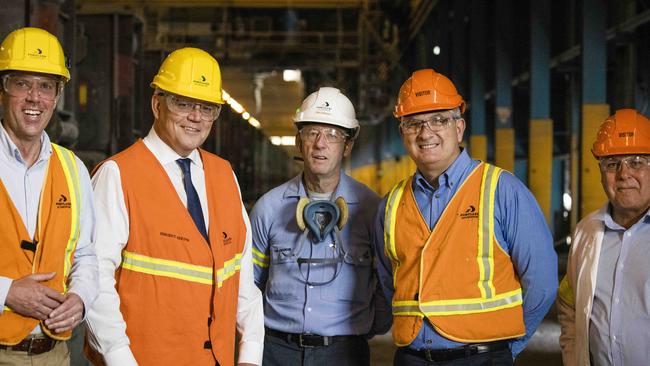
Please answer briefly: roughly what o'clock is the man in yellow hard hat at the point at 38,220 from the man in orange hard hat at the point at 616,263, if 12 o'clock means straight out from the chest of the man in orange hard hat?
The man in yellow hard hat is roughly at 2 o'clock from the man in orange hard hat.

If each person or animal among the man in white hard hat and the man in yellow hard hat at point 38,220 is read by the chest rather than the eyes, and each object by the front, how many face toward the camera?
2

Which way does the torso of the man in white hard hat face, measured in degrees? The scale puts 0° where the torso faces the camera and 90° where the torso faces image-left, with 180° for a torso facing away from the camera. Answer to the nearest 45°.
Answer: approximately 0°

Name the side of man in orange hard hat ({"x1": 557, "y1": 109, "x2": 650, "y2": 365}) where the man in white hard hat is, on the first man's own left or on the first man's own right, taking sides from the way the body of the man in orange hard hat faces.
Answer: on the first man's own right

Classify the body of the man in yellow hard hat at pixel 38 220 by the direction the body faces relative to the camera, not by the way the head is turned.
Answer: toward the camera

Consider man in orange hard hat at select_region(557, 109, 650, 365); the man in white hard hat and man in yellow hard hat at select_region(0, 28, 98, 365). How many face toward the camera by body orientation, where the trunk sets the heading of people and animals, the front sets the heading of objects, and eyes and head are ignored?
3

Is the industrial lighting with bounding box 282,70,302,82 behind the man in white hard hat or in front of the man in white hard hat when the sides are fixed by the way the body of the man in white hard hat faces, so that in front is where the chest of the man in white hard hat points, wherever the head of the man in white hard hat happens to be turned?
behind

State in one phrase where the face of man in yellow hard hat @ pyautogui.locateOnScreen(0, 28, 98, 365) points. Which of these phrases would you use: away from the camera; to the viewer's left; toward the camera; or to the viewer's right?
toward the camera

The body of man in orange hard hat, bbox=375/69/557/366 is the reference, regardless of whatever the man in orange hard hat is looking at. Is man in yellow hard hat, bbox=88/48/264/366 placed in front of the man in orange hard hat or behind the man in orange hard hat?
in front

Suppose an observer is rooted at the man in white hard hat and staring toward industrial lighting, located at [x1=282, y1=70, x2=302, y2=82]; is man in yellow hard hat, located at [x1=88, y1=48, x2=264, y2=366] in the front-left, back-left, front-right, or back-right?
back-left

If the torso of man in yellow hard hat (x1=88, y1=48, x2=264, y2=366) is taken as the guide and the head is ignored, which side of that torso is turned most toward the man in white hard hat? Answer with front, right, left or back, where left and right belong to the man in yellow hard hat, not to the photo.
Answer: left

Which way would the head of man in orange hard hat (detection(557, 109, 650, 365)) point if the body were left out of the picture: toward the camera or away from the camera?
toward the camera
